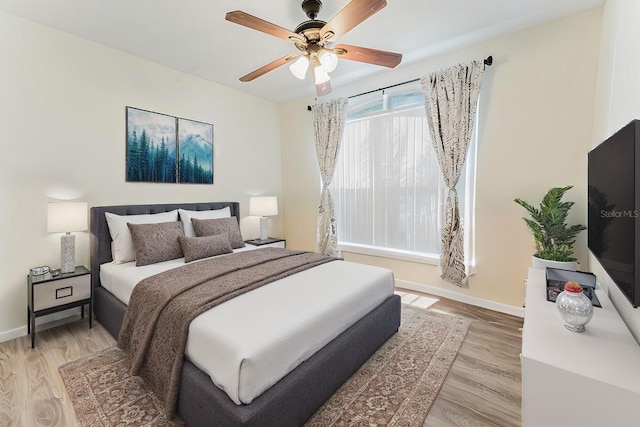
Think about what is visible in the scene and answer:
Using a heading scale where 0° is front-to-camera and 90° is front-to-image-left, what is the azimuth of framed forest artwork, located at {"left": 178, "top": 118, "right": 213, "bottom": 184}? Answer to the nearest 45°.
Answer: approximately 315°

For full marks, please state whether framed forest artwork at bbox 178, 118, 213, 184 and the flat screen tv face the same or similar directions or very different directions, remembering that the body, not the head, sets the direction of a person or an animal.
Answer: very different directions

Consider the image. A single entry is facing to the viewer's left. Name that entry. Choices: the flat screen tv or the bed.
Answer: the flat screen tv

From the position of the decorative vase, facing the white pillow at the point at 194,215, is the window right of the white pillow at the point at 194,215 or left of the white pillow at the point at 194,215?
right

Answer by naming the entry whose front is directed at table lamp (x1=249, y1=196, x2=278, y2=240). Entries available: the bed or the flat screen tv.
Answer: the flat screen tv

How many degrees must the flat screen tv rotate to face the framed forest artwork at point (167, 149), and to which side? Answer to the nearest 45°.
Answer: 0° — it already faces it

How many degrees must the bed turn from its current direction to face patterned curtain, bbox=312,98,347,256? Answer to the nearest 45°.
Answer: approximately 135° to its left

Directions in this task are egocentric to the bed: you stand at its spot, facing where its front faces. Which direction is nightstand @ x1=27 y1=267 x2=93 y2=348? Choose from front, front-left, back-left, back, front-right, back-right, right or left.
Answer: back

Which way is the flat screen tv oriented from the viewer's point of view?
to the viewer's left
